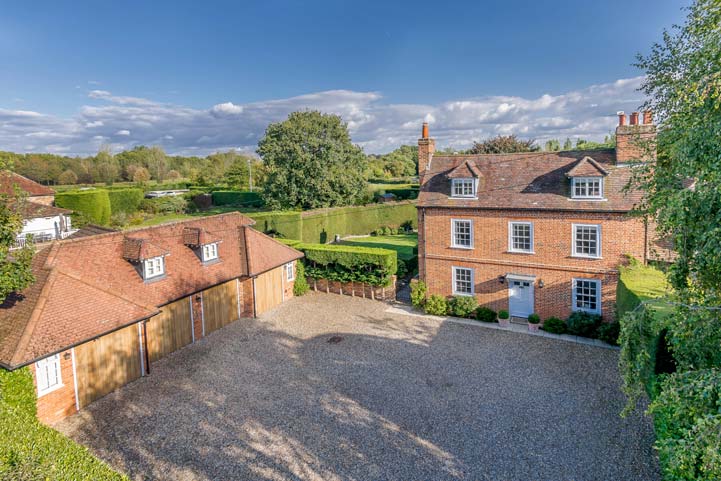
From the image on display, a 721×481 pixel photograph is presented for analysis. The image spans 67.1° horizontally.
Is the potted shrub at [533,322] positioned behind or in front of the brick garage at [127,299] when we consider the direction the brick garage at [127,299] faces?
in front

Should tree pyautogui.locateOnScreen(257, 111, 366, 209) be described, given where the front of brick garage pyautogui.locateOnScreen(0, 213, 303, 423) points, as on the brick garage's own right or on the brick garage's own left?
on the brick garage's own left

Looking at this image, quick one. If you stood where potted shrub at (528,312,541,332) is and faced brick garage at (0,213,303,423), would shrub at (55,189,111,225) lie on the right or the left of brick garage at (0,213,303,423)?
right

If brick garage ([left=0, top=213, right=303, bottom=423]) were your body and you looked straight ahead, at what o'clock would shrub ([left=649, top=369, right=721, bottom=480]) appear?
The shrub is roughly at 1 o'clock from the brick garage.

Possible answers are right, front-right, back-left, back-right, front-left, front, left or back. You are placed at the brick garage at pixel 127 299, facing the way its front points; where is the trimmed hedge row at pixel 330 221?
left

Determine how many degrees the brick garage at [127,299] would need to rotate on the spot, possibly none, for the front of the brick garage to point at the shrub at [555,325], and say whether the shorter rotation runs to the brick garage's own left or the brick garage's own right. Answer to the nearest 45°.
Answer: approximately 45° to the brick garage's own left

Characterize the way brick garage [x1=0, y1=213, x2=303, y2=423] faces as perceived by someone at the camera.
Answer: facing the viewer and to the right of the viewer

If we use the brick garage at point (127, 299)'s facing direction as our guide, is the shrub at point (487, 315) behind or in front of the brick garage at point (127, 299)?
in front

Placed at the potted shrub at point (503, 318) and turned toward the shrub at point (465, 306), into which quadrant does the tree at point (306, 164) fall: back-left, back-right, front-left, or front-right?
front-right

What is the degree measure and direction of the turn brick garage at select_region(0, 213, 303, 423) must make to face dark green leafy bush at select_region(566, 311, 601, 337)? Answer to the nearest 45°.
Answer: approximately 45° to its left

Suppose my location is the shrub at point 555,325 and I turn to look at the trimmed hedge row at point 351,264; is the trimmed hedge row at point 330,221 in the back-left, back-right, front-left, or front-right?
front-right
